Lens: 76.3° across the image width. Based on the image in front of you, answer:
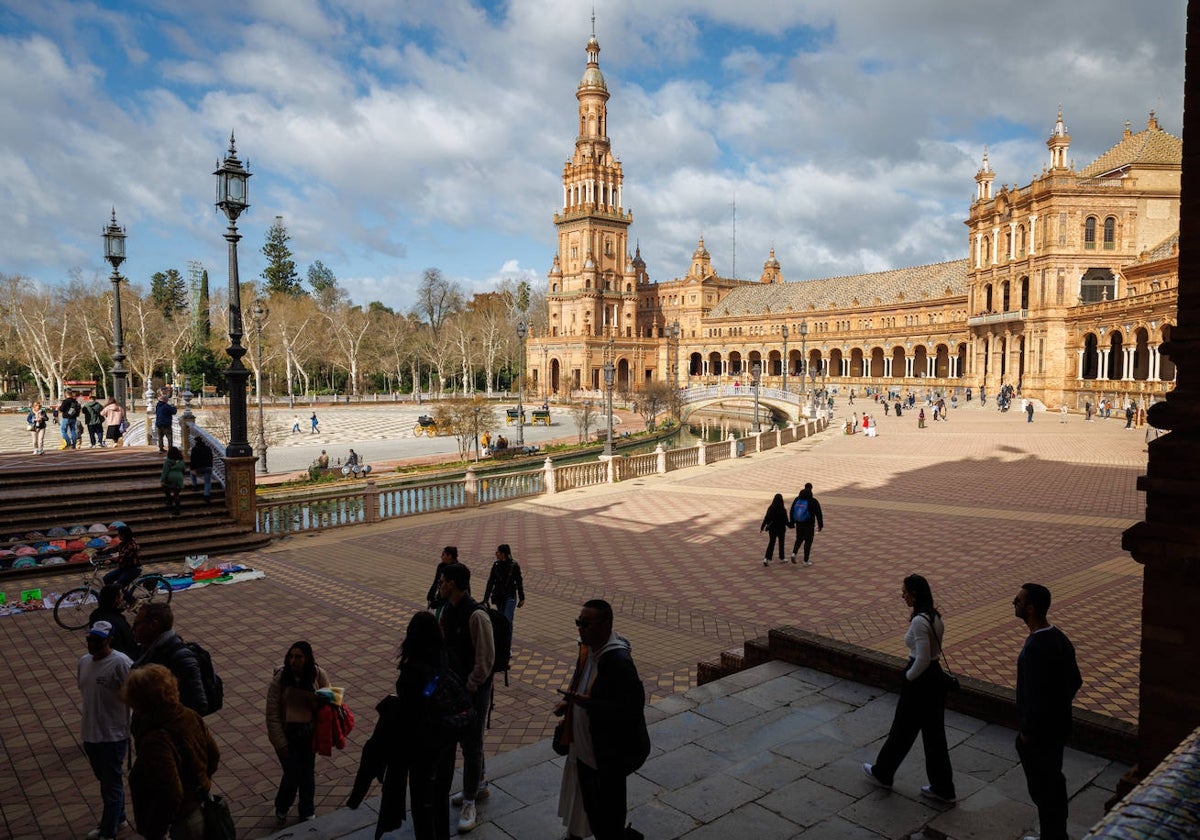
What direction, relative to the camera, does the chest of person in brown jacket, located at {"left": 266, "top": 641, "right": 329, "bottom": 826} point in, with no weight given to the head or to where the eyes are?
toward the camera

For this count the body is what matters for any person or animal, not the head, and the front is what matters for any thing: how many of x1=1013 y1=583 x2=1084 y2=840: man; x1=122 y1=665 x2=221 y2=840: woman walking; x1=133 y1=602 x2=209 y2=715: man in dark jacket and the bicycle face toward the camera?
0

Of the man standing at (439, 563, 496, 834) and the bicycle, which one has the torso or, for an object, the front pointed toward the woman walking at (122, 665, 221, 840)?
the man standing

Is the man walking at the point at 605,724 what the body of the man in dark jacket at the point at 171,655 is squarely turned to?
no

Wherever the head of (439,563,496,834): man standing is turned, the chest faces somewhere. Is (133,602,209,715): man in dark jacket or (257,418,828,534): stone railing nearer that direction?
the man in dark jacket

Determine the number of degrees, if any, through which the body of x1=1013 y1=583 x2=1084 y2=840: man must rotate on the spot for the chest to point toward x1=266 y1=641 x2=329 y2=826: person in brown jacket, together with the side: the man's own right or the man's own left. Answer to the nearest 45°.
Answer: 0° — they already face them

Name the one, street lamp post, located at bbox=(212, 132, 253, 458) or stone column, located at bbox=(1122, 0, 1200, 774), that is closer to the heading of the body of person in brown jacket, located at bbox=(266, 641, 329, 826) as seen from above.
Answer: the stone column

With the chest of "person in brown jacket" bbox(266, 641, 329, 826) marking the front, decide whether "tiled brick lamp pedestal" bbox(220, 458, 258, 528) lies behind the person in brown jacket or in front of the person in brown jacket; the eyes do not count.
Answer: behind

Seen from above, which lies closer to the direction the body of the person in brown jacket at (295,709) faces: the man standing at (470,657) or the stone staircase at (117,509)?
the man standing

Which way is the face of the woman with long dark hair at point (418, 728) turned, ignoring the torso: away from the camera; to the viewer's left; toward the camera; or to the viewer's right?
away from the camera

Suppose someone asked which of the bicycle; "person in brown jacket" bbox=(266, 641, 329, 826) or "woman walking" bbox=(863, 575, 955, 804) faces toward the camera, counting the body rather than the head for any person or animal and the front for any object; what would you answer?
"person in brown jacket" bbox=(266, 641, 329, 826)

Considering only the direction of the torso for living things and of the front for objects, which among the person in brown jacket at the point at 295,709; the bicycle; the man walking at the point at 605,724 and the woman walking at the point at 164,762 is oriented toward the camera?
the person in brown jacket at the point at 295,709

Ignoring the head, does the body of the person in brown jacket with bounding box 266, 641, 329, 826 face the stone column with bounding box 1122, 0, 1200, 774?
no

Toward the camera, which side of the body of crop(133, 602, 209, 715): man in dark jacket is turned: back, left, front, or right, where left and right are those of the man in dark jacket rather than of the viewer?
left

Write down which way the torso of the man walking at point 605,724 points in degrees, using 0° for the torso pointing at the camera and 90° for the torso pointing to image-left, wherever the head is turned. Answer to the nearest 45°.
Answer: approximately 90°

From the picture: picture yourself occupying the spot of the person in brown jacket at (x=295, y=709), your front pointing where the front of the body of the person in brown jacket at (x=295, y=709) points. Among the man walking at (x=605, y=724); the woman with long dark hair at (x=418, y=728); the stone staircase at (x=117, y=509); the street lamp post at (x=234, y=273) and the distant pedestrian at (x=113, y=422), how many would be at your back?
3

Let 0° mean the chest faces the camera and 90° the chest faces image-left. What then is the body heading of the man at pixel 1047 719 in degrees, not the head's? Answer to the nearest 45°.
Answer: approximately 90°

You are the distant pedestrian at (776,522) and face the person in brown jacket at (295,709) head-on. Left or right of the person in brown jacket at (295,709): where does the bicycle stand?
right

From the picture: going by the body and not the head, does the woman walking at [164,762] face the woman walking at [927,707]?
no

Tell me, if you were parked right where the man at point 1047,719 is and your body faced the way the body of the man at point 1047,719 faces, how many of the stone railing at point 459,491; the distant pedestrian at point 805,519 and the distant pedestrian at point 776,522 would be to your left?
0

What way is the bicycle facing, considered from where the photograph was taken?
facing to the left of the viewer
